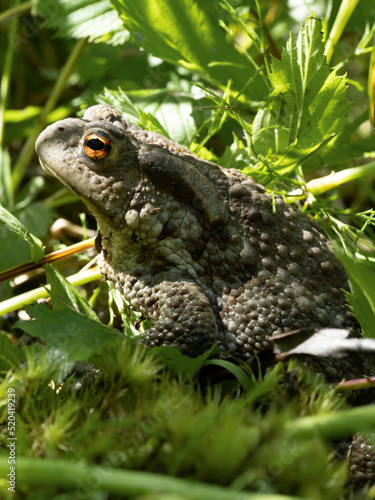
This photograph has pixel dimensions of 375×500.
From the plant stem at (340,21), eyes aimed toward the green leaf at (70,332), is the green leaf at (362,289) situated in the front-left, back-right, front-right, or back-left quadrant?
front-left

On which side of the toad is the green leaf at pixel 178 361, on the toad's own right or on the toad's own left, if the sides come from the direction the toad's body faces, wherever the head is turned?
on the toad's own left

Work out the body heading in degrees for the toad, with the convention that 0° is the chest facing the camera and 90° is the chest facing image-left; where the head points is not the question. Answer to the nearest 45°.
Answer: approximately 90°

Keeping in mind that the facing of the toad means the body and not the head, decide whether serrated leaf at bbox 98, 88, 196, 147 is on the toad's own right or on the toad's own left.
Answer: on the toad's own right

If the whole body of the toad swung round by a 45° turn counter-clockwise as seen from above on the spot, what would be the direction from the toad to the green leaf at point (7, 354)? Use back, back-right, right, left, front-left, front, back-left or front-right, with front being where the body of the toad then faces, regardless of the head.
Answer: front

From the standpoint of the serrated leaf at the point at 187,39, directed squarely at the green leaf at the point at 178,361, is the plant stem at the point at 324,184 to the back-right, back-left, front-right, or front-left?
front-left

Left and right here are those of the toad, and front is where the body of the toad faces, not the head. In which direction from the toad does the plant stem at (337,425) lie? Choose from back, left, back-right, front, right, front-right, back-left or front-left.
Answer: left

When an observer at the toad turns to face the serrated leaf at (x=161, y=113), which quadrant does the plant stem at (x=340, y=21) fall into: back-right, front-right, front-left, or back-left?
front-right
